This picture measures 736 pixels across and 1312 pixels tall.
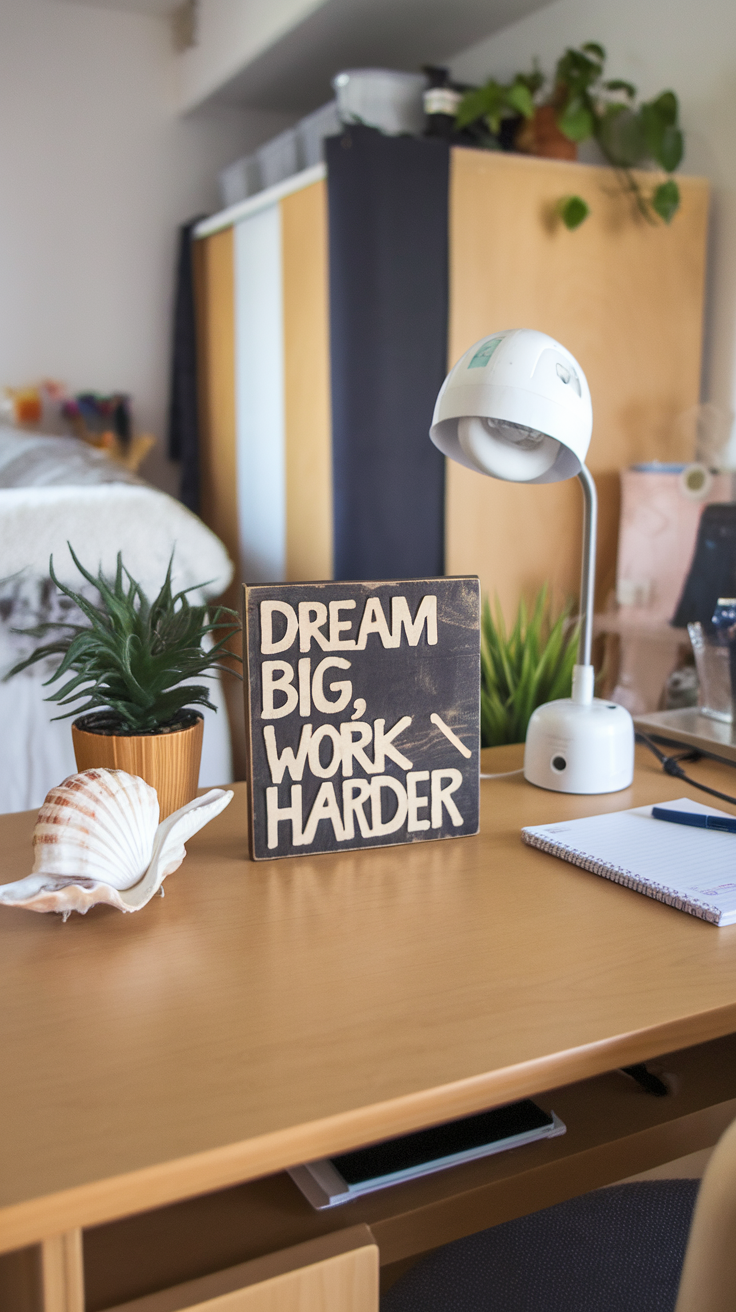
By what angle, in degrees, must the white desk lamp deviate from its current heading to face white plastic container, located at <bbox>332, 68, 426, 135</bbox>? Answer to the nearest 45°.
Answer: approximately 135° to its right

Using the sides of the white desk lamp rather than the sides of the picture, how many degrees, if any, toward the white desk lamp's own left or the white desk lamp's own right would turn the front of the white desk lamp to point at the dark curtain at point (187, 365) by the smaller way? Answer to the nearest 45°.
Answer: approximately 90° to the white desk lamp's own right

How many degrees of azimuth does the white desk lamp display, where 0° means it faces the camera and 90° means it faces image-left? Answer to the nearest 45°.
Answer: approximately 45°

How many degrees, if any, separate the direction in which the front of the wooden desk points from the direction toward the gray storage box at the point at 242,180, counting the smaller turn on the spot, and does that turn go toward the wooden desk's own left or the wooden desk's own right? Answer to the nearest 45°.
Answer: approximately 135° to the wooden desk's own left

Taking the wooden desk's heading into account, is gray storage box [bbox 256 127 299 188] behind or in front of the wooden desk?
behind

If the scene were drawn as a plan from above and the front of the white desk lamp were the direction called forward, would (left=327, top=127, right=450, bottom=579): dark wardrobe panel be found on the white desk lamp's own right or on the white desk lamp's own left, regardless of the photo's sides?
on the white desk lamp's own right

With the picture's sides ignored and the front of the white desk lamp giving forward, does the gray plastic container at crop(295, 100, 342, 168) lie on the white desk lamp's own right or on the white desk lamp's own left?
on the white desk lamp's own right

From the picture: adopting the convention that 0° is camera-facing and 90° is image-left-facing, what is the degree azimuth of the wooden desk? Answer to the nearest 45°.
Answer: approximately 315°

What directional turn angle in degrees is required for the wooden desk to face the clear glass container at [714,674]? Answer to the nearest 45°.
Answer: approximately 90° to its left
